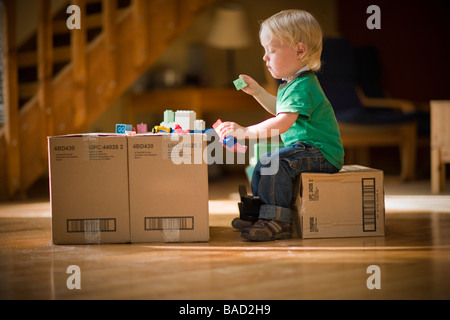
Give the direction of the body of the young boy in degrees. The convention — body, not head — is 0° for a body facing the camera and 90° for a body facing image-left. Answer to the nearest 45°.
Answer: approximately 90°

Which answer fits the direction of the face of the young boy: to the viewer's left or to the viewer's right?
to the viewer's left
